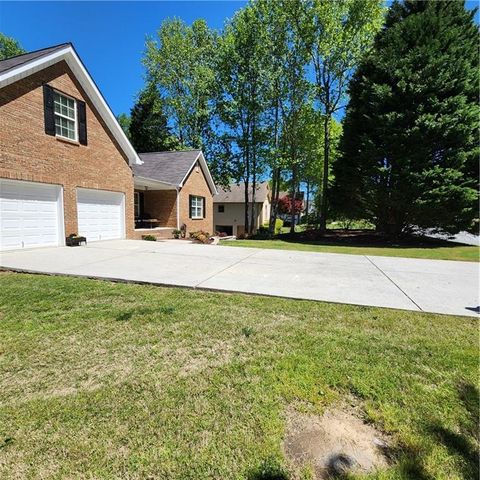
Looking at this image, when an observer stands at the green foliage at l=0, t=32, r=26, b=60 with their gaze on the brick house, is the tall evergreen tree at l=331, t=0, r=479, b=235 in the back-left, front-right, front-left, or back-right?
front-left

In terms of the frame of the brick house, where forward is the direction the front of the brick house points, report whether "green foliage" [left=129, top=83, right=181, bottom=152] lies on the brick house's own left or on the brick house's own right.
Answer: on the brick house's own left

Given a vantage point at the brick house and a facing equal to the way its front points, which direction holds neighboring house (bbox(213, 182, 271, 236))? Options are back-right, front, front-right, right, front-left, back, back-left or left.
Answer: left

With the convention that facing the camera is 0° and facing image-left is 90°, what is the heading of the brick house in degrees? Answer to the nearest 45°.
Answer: approximately 315°

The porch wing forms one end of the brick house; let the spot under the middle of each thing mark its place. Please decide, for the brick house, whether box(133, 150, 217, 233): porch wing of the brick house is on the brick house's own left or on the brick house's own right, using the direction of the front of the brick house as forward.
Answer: on the brick house's own left

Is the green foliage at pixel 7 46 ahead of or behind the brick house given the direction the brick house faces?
behind

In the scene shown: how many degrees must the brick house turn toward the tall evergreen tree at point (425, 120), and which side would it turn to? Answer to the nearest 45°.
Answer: approximately 45° to its left

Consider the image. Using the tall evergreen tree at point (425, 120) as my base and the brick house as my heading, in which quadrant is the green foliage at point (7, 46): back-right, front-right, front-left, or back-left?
front-right
